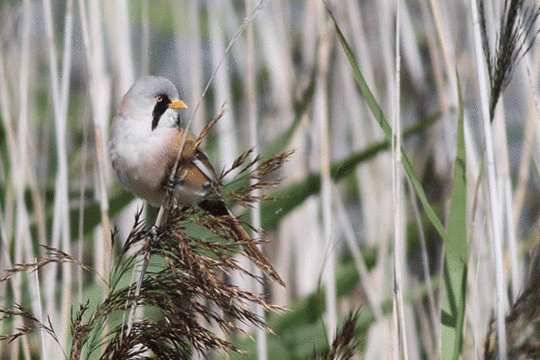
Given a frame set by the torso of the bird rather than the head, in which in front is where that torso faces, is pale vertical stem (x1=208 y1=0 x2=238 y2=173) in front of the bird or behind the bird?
behind

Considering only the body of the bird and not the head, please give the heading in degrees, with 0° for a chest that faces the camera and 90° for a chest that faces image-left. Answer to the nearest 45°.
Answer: approximately 45°

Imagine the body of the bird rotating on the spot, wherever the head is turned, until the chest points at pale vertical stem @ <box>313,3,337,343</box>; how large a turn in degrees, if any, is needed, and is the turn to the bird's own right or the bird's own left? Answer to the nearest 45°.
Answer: approximately 180°

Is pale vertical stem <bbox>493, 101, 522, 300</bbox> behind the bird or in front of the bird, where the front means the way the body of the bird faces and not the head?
behind

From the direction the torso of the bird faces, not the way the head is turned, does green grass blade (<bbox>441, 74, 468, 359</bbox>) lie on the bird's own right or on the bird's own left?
on the bird's own left
